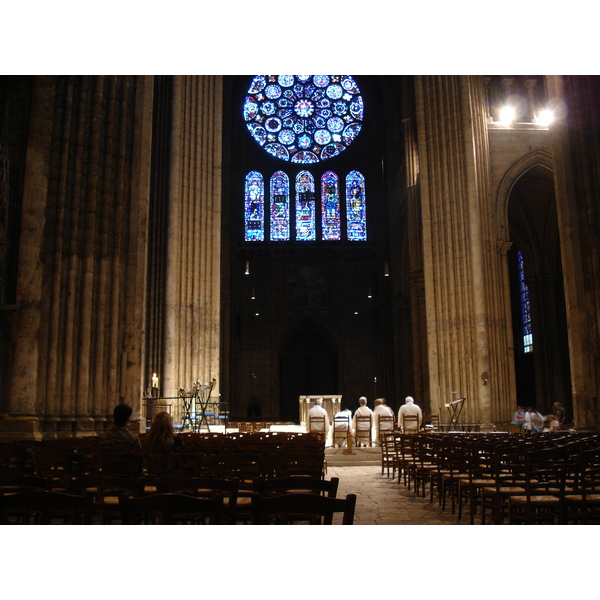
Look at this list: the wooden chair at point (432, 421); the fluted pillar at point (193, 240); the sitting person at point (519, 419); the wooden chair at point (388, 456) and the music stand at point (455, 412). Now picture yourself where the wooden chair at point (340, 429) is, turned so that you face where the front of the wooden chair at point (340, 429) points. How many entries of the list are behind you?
1

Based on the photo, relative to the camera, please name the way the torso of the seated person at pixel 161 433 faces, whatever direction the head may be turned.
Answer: away from the camera

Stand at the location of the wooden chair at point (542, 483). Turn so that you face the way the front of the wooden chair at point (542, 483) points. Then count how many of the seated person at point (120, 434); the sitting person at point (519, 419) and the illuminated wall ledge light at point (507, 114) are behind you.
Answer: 0

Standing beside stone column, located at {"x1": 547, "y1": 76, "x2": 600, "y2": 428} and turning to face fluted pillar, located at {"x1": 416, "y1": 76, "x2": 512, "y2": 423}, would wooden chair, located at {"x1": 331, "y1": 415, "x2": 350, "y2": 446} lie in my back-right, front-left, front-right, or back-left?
front-left

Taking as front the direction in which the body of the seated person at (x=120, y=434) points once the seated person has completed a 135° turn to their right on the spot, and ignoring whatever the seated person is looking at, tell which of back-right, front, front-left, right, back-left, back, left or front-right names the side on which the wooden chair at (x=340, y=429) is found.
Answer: left

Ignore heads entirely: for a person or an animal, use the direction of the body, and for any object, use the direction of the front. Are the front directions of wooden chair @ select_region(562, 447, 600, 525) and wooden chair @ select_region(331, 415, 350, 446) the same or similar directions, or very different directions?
same or similar directions

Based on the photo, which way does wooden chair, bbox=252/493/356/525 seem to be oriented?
away from the camera

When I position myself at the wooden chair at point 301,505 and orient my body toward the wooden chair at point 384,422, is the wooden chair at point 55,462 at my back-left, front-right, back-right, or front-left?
front-left

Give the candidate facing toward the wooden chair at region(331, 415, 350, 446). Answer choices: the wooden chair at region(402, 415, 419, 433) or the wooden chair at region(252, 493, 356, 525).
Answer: the wooden chair at region(252, 493, 356, 525)

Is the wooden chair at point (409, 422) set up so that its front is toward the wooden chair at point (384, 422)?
no

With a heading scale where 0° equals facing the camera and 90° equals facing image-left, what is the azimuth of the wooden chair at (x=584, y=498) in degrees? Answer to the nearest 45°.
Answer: approximately 135°

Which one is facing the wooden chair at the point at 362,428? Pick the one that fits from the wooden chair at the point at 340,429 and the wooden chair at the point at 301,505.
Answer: the wooden chair at the point at 301,505

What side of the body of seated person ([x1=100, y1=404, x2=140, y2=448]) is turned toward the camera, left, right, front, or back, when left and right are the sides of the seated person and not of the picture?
back

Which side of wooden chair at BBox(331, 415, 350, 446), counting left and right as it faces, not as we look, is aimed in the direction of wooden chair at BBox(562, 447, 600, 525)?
back

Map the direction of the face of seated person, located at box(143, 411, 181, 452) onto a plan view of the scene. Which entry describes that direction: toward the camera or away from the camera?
away from the camera

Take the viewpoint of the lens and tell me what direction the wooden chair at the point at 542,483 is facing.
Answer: facing away from the viewer and to the left of the viewer

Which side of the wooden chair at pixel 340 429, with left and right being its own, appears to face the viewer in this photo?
back

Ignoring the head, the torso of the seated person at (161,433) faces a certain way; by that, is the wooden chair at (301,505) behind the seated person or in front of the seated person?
behind

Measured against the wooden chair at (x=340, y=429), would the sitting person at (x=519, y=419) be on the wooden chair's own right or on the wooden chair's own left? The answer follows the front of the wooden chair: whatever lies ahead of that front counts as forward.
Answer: on the wooden chair's own right

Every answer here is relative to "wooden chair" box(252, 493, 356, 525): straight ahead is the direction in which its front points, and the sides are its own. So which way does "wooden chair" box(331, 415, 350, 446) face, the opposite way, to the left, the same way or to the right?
the same way
